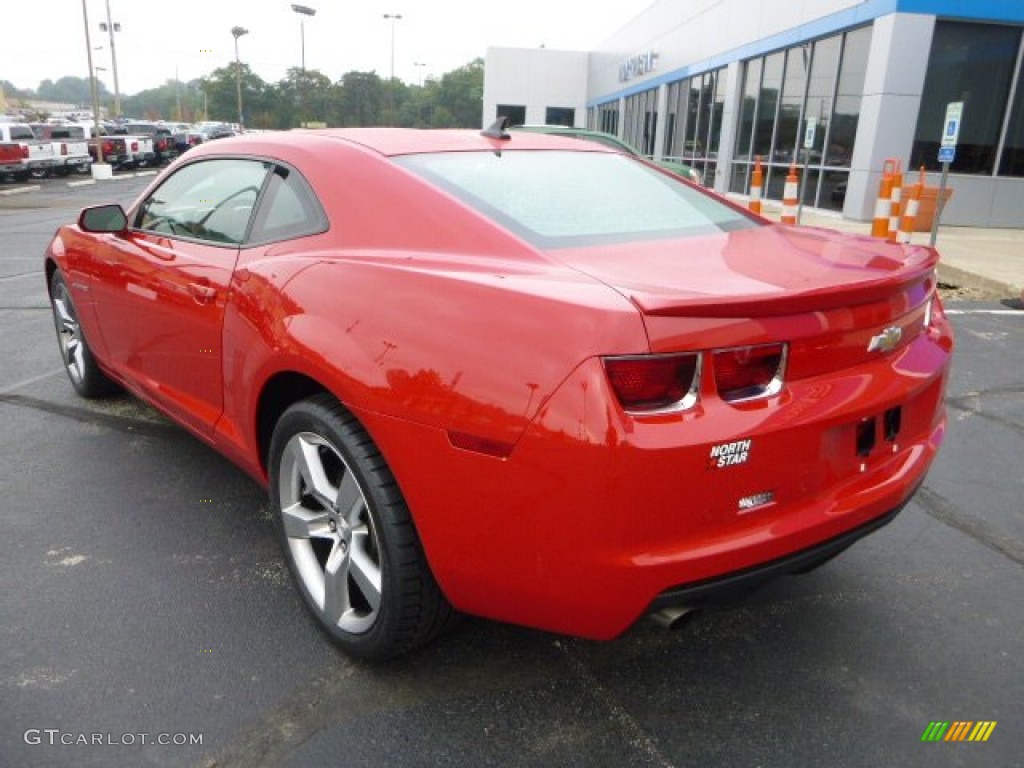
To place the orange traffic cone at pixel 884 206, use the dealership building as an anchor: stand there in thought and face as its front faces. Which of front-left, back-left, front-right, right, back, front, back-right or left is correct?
front-left

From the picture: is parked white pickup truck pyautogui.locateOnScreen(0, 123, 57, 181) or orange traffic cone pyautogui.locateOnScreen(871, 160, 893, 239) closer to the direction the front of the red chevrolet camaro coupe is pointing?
the parked white pickup truck

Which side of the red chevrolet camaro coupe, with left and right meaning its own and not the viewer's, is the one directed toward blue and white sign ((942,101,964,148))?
right

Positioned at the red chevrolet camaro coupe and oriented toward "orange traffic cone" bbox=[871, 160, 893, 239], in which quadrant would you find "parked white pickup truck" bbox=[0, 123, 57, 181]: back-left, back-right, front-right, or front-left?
front-left

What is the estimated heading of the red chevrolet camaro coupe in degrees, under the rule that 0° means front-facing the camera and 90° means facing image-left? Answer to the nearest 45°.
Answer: approximately 135°

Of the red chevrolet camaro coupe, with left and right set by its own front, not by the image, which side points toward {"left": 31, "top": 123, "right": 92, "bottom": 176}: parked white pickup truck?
front

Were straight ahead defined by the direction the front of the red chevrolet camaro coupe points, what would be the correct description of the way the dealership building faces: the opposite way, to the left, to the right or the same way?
to the left

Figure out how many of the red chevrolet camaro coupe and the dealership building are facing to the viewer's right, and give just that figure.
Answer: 0
